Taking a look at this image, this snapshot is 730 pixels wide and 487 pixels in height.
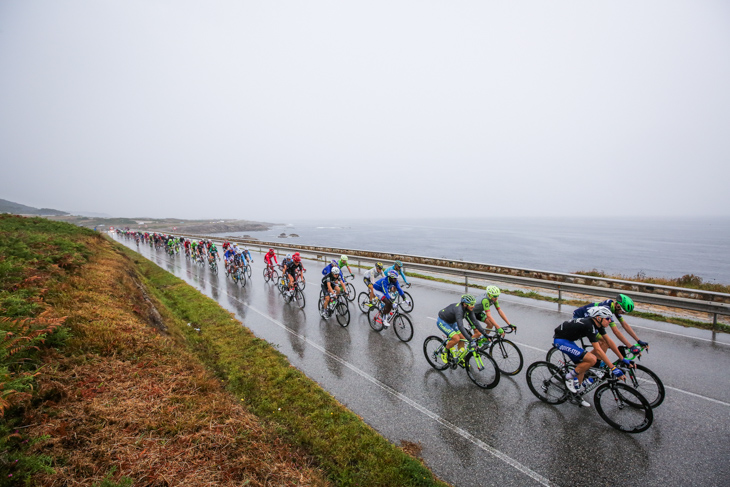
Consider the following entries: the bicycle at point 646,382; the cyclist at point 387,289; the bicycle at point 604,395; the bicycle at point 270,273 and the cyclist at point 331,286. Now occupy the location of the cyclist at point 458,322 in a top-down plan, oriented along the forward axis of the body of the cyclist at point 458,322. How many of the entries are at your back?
3

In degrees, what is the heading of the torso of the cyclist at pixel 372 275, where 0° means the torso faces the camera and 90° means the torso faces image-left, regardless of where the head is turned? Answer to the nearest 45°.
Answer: approximately 315°

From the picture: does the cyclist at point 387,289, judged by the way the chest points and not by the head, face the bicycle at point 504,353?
yes

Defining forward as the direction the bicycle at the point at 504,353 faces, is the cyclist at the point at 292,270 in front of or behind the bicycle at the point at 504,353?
behind

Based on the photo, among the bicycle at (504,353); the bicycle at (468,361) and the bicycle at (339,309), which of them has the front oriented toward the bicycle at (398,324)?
the bicycle at (339,309)

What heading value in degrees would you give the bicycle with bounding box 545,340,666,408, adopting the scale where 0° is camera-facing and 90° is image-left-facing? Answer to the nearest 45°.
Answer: approximately 315°

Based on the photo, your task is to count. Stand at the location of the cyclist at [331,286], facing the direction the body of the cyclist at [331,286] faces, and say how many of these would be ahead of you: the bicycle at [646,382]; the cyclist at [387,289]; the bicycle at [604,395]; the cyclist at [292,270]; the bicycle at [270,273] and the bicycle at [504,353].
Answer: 4

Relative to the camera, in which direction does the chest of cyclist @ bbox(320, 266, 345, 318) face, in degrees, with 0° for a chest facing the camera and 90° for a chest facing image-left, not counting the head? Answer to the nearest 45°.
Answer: approximately 315°

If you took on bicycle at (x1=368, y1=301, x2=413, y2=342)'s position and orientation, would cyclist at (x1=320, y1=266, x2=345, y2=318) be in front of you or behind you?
behind

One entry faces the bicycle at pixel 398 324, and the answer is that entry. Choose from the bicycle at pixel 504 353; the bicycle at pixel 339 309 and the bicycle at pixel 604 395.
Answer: the bicycle at pixel 339 309

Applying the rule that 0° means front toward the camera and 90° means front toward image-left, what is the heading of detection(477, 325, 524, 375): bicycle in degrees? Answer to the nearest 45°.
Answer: approximately 315°
